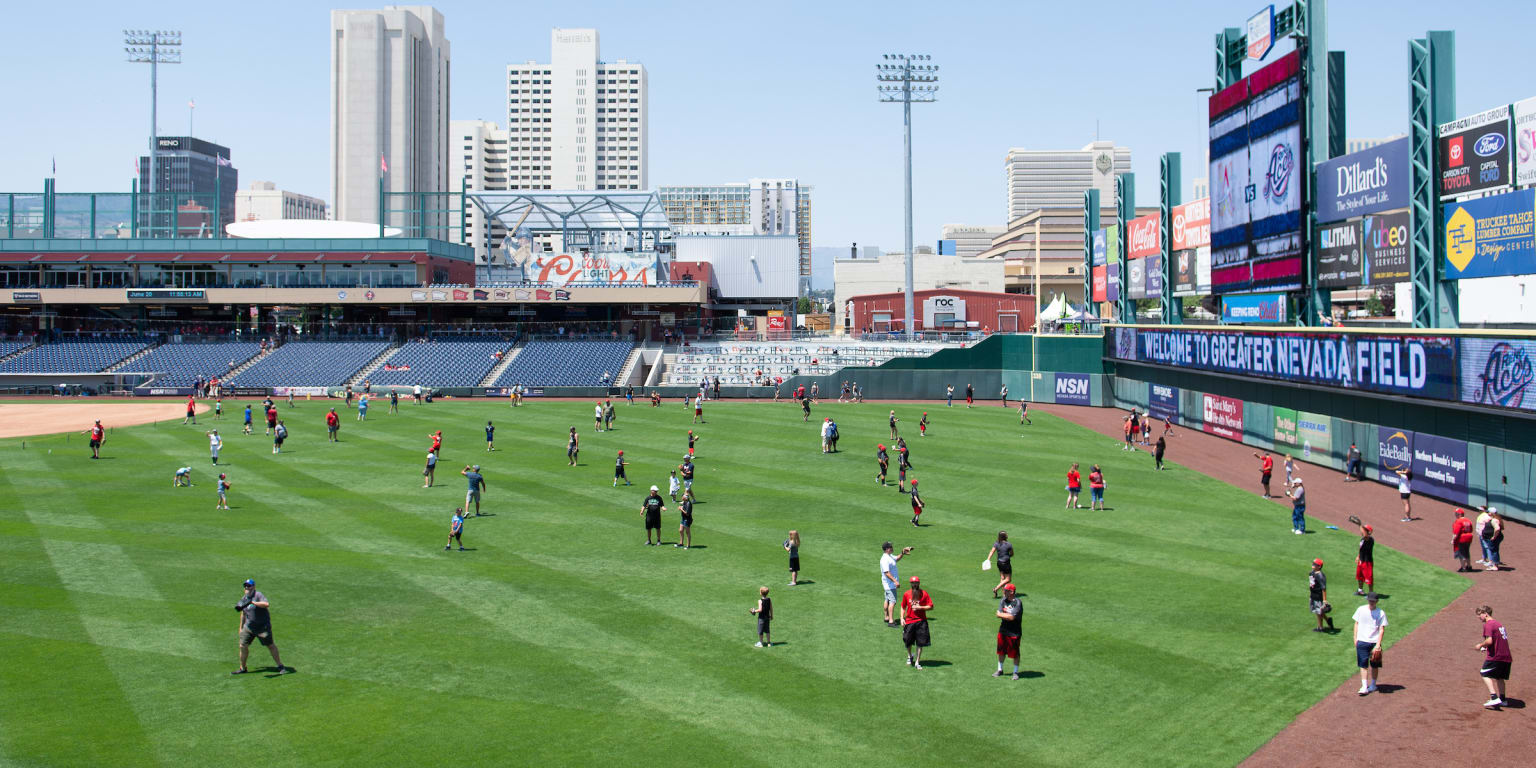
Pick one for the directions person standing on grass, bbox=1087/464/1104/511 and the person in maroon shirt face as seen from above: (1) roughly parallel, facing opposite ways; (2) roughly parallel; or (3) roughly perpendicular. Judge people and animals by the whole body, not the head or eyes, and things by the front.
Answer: roughly perpendicular

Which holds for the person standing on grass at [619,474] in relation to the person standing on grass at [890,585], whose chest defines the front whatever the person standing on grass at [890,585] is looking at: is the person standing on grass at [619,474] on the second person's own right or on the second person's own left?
on the second person's own left

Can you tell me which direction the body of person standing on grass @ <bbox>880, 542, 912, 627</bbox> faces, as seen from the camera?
to the viewer's right

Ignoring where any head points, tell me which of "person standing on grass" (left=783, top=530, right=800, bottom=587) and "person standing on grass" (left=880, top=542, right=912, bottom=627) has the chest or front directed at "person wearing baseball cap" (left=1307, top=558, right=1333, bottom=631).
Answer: "person standing on grass" (left=880, top=542, right=912, bottom=627)

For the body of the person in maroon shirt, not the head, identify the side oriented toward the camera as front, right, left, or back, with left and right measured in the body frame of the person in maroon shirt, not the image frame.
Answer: left

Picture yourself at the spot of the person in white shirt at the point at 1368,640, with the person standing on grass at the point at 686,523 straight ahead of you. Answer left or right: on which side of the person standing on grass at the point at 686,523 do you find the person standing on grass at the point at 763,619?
left

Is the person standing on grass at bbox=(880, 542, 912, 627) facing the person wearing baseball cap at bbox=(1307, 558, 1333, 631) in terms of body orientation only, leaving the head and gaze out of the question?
yes
